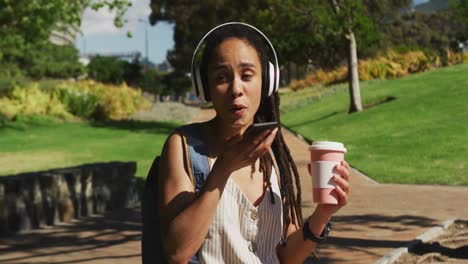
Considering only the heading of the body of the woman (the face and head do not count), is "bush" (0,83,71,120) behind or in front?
behind

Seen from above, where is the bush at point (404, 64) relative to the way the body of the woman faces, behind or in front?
behind

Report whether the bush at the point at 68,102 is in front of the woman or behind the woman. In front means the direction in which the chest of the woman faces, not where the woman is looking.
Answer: behind

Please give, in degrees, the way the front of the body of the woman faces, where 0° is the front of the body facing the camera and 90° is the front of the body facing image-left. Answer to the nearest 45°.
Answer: approximately 0°
